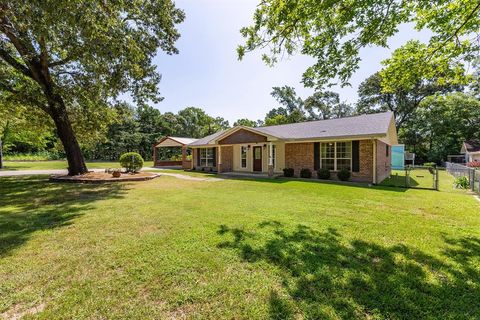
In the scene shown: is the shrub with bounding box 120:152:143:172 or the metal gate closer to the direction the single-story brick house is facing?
the shrub

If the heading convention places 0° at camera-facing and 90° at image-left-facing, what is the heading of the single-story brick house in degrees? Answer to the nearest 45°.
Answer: approximately 45°

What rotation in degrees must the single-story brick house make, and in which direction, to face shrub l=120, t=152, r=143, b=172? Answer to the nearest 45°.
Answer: approximately 45° to its right
